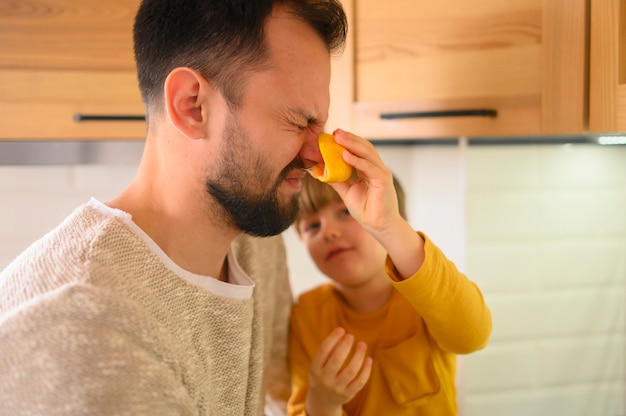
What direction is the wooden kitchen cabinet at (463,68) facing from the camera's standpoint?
toward the camera

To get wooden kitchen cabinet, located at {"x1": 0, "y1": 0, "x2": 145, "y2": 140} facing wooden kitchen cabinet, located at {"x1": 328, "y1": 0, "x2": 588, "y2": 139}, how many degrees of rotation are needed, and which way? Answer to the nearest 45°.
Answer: approximately 45° to its left

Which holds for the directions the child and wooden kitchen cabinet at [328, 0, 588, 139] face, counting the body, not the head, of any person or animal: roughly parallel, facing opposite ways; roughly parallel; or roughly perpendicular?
roughly parallel

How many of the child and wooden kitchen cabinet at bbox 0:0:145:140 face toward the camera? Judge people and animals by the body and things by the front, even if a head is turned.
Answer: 2

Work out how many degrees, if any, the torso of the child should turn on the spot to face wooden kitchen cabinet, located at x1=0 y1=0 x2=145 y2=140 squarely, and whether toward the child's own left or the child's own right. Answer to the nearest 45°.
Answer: approximately 90° to the child's own right

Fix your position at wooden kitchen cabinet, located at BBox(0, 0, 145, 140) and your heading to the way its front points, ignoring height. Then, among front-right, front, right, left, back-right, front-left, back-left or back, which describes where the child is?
front-left

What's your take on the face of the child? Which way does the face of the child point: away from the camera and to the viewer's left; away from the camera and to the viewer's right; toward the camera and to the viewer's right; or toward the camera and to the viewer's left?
toward the camera and to the viewer's left

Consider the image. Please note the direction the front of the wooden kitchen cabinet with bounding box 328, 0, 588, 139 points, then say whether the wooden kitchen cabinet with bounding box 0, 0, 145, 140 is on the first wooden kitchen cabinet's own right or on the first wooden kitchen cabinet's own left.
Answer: on the first wooden kitchen cabinet's own right

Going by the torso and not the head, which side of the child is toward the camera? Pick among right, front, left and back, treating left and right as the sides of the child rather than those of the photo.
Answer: front
